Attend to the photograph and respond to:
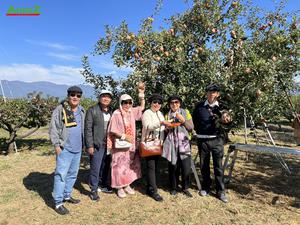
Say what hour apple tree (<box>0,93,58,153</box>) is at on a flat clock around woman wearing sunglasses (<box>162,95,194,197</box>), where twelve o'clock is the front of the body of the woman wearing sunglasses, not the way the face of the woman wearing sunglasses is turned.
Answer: The apple tree is roughly at 4 o'clock from the woman wearing sunglasses.

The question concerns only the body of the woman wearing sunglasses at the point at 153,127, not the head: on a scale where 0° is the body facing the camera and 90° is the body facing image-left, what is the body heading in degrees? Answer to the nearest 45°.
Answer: approximately 315°

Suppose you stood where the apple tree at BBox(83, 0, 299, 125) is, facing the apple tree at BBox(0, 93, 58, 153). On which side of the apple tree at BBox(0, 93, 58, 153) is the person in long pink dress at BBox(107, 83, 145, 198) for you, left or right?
left

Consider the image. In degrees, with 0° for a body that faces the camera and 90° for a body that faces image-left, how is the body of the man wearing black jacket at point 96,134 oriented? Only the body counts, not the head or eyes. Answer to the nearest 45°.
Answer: approximately 315°

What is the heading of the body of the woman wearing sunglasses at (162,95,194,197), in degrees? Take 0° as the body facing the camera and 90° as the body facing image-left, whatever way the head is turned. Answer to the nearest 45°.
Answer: approximately 0°

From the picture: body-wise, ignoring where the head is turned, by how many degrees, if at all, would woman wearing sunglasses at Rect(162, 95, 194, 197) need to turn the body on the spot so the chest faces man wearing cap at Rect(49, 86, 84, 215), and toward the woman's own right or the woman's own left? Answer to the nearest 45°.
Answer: approximately 90° to the woman's own right
